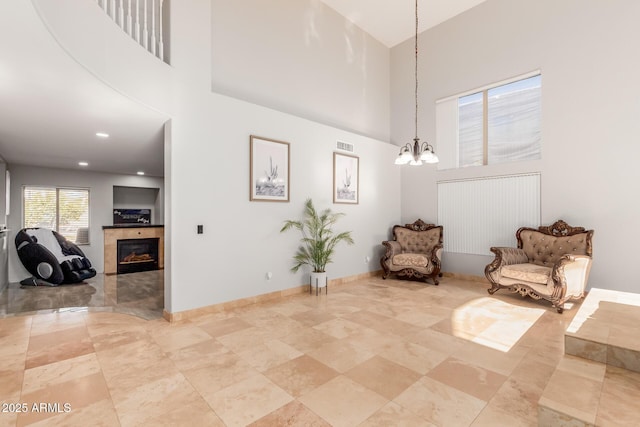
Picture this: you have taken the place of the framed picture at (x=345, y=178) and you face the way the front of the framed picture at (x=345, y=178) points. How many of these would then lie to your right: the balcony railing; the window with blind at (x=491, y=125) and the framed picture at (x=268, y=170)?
2

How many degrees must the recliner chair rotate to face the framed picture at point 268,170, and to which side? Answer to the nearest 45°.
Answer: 0° — it already faces it

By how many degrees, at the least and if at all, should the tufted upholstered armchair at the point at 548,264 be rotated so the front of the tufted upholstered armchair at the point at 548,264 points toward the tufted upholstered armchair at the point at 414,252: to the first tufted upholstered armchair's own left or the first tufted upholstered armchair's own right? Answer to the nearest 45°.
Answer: approximately 45° to the first tufted upholstered armchair's own right

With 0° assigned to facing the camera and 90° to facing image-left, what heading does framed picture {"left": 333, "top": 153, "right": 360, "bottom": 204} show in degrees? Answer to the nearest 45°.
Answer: approximately 315°

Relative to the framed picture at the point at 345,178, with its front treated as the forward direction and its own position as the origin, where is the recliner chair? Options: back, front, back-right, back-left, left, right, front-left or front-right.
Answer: back-right
